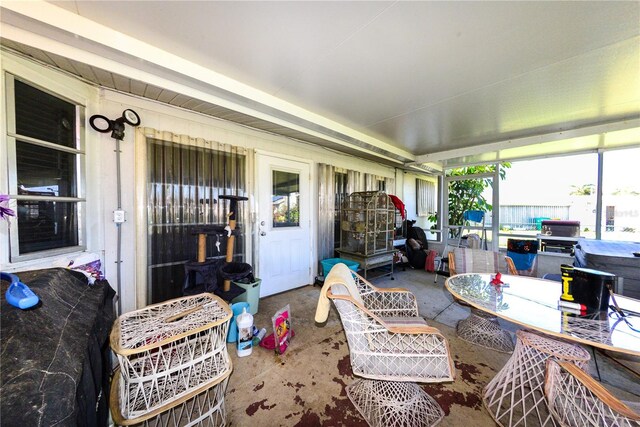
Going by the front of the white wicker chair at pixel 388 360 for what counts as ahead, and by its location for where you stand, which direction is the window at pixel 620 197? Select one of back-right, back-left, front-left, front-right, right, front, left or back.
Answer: front-left

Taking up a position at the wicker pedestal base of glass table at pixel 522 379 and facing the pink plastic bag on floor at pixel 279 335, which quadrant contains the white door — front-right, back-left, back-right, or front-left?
front-right

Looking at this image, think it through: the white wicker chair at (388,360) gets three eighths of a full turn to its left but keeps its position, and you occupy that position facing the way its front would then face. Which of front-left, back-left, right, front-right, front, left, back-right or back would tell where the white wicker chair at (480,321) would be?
right

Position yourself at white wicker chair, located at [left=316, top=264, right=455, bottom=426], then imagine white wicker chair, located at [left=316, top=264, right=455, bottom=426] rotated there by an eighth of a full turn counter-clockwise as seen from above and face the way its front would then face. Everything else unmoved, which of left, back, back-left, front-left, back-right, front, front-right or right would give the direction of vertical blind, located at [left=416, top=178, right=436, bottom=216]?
front-left

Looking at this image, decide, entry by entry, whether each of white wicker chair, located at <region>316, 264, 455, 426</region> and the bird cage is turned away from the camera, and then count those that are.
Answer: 0

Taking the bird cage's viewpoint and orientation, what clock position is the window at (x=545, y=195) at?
The window is roughly at 10 o'clock from the bird cage.

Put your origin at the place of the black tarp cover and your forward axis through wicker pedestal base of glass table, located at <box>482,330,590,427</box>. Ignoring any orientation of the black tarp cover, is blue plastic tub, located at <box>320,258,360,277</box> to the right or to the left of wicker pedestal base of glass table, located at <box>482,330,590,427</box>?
left

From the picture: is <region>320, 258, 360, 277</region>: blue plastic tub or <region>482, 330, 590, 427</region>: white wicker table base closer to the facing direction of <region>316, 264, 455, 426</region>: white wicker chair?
the white wicker table base

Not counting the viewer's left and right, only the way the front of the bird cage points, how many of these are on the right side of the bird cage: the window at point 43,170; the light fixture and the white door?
3

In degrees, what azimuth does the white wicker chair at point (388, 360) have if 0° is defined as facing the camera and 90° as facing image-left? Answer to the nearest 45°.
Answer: approximately 270°

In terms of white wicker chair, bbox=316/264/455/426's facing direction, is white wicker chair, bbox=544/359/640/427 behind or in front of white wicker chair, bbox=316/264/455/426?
in front

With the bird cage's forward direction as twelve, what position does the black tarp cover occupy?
The black tarp cover is roughly at 2 o'clock from the bird cage.

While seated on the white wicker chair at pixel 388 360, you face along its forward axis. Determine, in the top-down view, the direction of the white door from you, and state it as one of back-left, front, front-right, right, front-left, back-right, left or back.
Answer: back-left

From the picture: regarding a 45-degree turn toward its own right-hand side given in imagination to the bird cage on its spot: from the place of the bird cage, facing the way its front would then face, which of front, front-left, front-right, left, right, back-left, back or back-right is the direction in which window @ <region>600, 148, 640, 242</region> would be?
left

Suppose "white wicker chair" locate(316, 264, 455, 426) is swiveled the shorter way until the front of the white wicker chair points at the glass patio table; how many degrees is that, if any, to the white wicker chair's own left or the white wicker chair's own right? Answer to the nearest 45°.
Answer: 0° — it already faces it

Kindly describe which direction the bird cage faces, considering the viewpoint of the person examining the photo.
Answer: facing the viewer and to the right of the viewer

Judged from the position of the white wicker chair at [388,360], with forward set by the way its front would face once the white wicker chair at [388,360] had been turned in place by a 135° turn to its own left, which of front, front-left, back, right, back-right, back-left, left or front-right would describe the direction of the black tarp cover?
left
